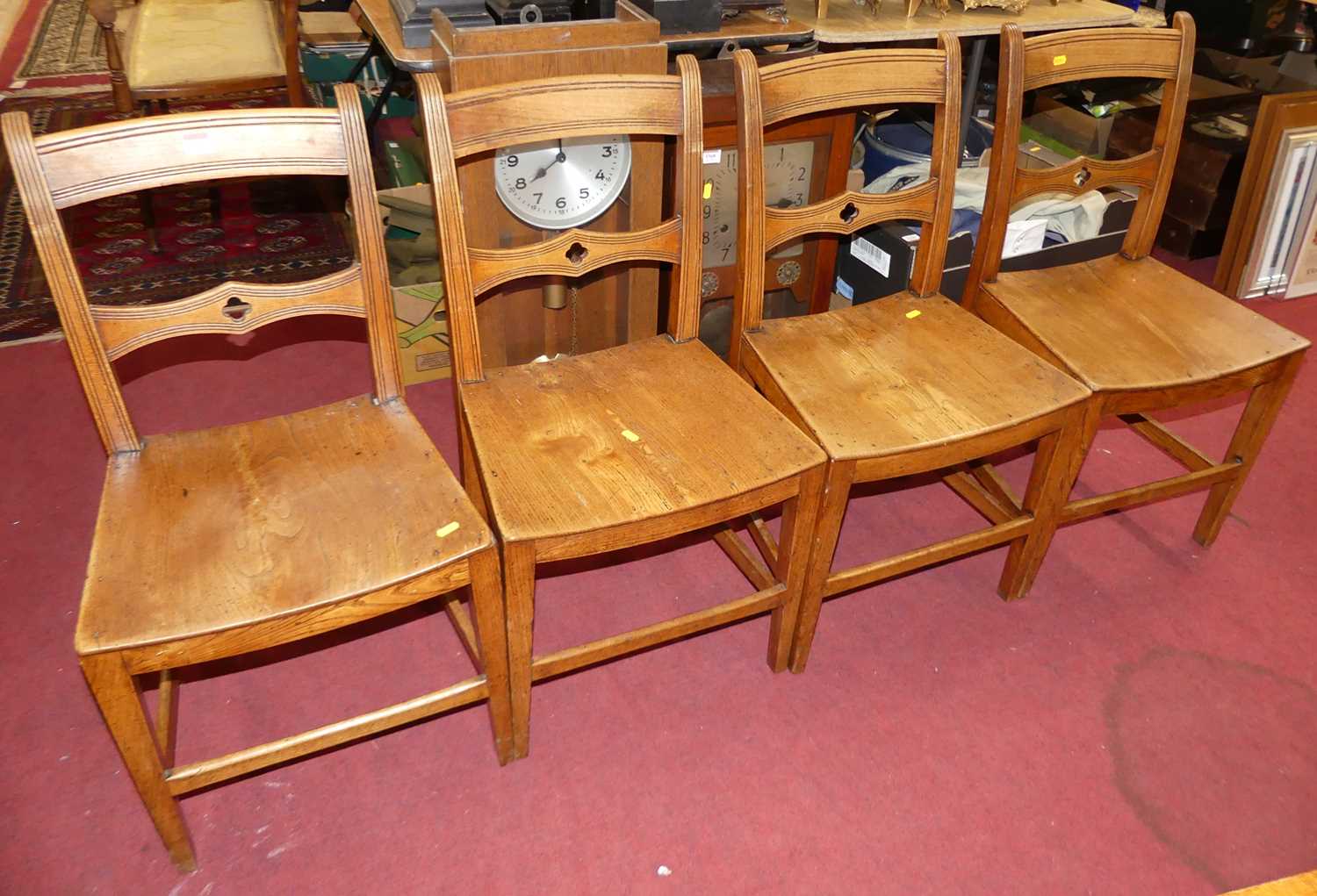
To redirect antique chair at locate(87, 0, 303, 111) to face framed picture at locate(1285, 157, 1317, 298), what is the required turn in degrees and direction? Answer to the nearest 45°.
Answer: approximately 45° to its left

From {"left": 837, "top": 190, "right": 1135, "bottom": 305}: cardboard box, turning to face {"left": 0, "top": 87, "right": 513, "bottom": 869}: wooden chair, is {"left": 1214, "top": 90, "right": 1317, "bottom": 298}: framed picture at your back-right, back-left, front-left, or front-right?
back-left

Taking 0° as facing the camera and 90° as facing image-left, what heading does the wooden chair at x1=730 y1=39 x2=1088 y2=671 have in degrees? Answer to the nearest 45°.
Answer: approximately 315°

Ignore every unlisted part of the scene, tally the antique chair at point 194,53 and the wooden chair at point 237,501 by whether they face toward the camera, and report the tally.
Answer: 2

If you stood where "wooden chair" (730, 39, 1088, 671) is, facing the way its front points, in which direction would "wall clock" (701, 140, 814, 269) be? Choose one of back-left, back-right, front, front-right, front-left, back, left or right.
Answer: back

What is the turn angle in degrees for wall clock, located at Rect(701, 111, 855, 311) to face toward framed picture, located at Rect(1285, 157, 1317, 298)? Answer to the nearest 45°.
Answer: approximately 135° to its left

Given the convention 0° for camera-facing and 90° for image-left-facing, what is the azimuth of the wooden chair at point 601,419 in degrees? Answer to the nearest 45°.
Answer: approximately 315°

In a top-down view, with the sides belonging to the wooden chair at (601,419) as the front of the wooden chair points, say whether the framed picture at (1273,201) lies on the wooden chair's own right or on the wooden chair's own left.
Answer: on the wooden chair's own left

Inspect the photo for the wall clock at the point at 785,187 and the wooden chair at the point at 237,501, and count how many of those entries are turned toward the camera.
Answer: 2

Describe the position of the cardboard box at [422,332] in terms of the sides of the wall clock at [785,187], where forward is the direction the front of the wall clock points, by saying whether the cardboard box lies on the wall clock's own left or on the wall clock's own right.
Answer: on the wall clock's own right

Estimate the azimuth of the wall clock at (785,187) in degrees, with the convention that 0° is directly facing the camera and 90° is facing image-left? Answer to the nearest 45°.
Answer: approximately 0°

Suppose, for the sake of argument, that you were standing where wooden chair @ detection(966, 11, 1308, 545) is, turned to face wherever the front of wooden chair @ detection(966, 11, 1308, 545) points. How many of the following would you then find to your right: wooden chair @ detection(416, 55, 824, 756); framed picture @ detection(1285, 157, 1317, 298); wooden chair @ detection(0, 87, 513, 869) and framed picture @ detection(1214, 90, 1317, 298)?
2

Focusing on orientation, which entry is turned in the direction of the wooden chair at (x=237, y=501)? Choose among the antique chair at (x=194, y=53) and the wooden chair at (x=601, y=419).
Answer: the antique chair
